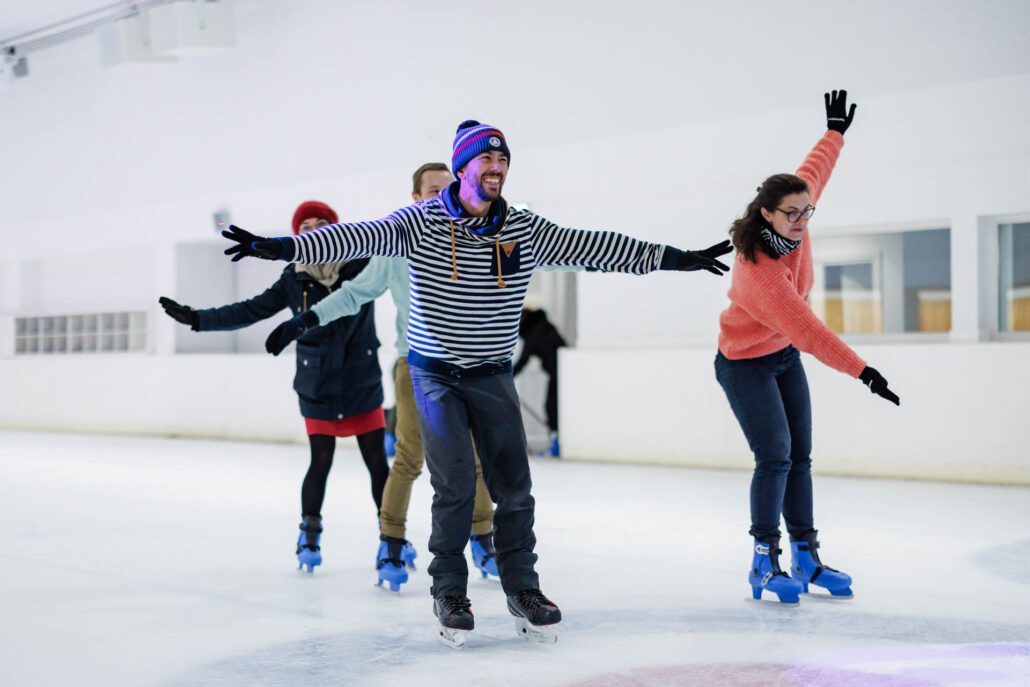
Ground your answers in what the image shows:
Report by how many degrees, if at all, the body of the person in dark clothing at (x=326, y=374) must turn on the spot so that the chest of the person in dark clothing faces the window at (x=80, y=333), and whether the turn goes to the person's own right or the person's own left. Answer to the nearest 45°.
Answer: approximately 180°

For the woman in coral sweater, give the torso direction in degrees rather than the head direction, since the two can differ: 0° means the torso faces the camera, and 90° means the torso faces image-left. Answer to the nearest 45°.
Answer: approximately 315°

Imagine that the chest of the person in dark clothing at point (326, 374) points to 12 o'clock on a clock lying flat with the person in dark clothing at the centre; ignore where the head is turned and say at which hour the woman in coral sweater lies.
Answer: The woman in coral sweater is roughly at 10 o'clock from the person in dark clothing.

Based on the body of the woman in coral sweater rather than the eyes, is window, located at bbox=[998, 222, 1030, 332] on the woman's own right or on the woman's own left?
on the woman's own left

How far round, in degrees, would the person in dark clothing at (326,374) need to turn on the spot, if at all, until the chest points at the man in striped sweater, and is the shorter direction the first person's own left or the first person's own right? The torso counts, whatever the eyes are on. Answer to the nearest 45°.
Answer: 0° — they already face them

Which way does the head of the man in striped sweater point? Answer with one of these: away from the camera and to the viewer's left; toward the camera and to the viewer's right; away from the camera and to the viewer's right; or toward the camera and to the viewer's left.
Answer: toward the camera and to the viewer's right

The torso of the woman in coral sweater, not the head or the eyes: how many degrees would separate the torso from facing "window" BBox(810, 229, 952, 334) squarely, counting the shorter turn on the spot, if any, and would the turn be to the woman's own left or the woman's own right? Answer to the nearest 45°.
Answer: approximately 135° to the woman's own left

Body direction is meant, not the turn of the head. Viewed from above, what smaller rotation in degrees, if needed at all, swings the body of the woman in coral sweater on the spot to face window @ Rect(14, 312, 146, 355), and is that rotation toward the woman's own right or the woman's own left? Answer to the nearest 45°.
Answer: approximately 180°
